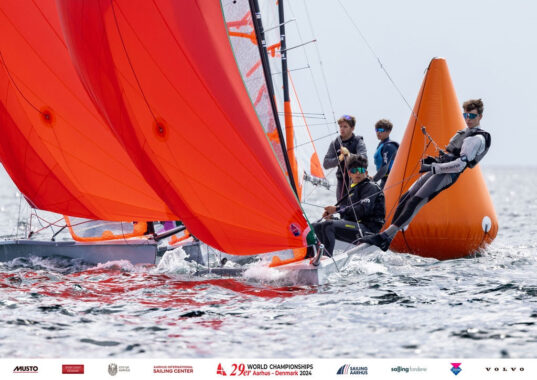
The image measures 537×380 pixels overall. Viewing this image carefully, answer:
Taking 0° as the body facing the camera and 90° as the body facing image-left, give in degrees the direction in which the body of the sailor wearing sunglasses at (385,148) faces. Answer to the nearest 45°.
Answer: approximately 45°

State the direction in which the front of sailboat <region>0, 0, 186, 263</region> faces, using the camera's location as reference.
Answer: facing to the left of the viewer

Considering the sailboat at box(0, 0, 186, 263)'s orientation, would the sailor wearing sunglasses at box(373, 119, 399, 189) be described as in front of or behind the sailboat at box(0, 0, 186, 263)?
behind

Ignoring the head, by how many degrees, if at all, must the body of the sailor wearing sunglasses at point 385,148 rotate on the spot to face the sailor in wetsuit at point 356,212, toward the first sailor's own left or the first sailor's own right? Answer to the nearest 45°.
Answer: approximately 45° to the first sailor's own left

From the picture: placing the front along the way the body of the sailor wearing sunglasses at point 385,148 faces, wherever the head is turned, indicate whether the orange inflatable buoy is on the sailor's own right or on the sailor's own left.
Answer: on the sailor's own left

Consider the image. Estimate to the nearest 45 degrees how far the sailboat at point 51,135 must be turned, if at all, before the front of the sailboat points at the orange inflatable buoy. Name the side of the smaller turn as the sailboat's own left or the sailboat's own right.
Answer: approximately 180°

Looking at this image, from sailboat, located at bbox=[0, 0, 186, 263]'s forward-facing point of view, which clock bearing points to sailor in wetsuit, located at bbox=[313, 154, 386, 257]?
The sailor in wetsuit is roughly at 7 o'clock from the sailboat.

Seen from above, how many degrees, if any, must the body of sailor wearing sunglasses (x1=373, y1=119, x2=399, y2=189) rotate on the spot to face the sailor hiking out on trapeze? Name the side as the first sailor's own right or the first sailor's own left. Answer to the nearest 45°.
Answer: approximately 45° to the first sailor's own left
